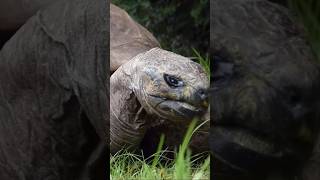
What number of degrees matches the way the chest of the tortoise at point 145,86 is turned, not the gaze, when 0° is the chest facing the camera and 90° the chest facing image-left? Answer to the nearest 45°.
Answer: approximately 315°
